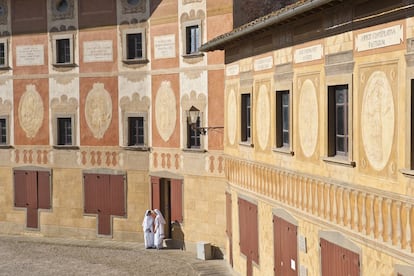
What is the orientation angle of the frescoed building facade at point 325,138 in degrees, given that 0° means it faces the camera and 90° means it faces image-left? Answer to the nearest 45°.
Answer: approximately 45°
